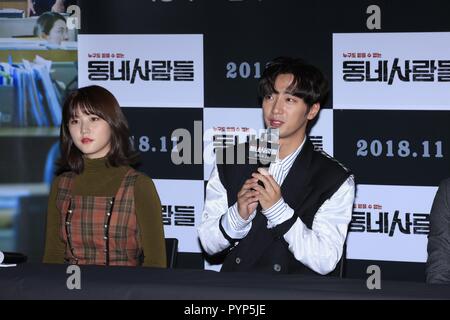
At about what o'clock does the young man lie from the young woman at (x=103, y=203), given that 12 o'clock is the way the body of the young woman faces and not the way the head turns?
The young man is roughly at 8 o'clock from the young woman.

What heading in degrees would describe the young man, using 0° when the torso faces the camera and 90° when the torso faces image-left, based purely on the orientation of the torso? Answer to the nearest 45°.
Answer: approximately 45°

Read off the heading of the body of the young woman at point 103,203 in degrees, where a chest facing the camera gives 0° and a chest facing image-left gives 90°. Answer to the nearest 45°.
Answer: approximately 45°

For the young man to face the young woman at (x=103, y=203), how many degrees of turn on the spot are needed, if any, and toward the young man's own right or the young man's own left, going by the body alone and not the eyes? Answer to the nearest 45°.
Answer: approximately 45° to the young man's own right

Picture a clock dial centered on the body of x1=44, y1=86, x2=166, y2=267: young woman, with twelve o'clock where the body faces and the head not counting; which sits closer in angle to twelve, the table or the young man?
the table
